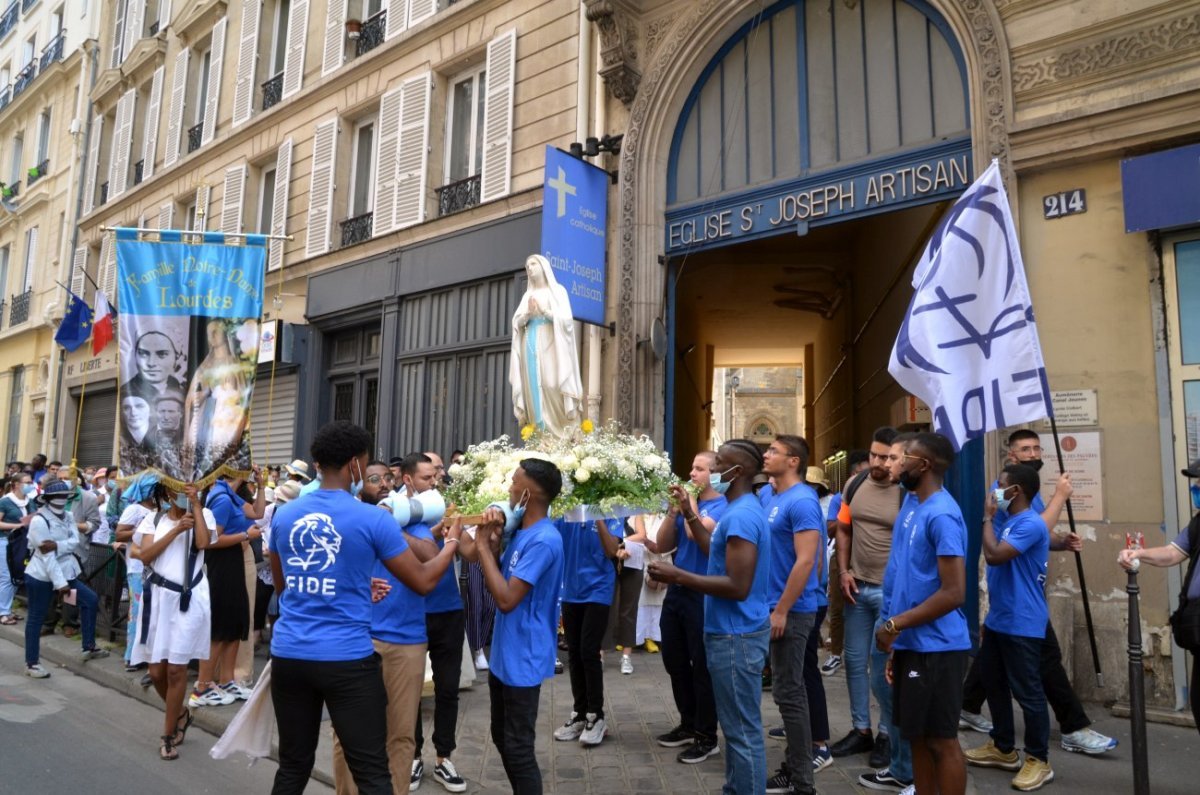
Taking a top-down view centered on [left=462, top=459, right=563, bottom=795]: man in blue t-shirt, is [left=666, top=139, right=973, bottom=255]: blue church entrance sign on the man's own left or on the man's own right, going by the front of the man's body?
on the man's own right

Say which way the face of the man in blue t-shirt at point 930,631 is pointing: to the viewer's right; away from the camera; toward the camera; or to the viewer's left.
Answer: to the viewer's left

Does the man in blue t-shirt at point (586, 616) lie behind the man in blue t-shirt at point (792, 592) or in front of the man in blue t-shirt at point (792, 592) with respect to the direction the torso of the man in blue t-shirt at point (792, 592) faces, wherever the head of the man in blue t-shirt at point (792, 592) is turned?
in front

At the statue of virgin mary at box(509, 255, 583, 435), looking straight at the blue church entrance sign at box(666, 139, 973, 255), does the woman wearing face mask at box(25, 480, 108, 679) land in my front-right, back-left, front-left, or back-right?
back-left

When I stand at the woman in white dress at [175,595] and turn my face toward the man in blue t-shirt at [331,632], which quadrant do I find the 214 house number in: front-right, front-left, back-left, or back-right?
front-left

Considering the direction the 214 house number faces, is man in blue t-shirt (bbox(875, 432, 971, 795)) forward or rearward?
forward

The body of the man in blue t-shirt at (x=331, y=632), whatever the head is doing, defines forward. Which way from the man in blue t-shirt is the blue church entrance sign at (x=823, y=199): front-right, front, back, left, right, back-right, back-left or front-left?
front

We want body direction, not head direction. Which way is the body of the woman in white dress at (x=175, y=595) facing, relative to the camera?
toward the camera

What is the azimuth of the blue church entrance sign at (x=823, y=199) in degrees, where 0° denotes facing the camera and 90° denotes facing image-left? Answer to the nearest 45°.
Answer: approximately 45°

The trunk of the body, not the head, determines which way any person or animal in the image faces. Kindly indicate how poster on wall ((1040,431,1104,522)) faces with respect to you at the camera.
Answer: facing the viewer

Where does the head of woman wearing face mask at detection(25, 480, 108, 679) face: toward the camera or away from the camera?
toward the camera

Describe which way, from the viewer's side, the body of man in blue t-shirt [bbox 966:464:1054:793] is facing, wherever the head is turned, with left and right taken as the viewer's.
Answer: facing to the left of the viewer

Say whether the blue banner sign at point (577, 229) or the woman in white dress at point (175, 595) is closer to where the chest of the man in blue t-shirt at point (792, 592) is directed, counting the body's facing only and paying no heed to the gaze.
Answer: the woman in white dress

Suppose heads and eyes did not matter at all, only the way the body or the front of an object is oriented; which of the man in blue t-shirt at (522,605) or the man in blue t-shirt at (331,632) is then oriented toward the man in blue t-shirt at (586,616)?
the man in blue t-shirt at (331,632)

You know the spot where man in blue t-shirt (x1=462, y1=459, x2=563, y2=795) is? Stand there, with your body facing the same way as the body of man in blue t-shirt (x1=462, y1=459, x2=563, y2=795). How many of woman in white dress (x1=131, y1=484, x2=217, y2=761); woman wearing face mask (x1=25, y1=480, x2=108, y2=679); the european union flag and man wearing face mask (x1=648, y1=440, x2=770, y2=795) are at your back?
1

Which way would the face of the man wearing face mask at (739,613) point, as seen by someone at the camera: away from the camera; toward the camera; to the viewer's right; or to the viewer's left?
to the viewer's left

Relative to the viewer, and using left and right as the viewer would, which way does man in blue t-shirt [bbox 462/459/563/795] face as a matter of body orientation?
facing to the left of the viewer

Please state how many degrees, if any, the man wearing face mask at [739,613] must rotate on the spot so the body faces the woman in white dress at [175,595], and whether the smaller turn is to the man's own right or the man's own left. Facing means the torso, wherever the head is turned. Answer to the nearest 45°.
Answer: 0° — they already face them
